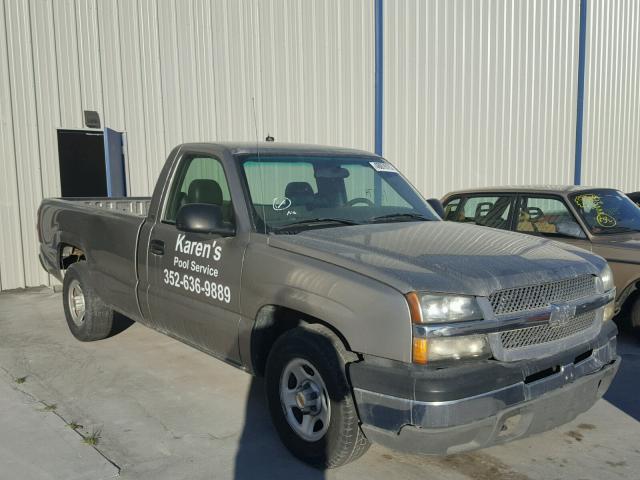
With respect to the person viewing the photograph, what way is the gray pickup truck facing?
facing the viewer and to the right of the viewer
